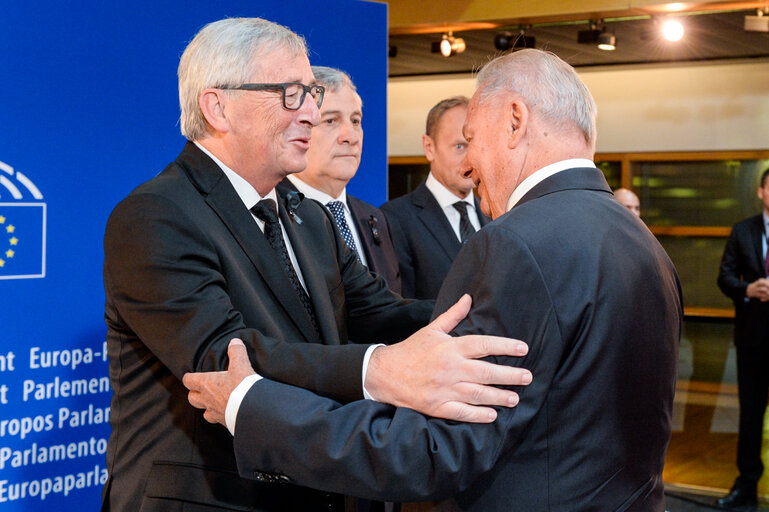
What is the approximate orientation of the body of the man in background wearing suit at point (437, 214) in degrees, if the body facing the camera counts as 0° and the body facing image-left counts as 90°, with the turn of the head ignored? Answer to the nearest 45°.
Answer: approximately 315°

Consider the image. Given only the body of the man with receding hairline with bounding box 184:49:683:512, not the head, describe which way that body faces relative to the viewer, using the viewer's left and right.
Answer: facing away from the viewer and to the left of the viewer

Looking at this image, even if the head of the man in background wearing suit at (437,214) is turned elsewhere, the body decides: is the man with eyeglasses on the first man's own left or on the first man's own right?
on the first man's own right

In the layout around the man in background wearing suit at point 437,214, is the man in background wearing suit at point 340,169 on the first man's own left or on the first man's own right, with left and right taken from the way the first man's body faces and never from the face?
on the first man's own right

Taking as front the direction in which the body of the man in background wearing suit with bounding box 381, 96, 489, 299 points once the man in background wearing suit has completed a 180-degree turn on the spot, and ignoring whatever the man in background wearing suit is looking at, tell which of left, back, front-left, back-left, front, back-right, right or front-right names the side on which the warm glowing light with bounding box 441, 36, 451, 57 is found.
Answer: front-right

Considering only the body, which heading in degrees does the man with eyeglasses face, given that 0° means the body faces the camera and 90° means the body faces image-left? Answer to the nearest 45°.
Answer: approximately 315°

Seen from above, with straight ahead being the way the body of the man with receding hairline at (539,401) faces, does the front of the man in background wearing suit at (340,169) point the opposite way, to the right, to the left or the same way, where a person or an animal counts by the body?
the opposite way

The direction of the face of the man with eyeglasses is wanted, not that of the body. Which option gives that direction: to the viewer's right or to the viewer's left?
to the viewer's right
